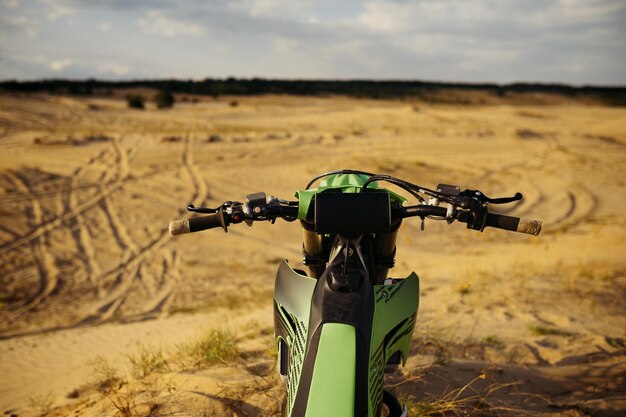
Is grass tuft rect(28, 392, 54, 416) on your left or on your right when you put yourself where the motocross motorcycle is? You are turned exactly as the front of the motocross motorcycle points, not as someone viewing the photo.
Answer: on your left

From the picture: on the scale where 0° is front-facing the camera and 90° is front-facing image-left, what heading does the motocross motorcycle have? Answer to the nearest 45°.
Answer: approximately 180°

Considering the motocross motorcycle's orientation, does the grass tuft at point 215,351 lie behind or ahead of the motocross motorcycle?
ahead

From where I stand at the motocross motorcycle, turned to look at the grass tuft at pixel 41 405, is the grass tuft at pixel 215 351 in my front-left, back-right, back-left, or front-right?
front-right
